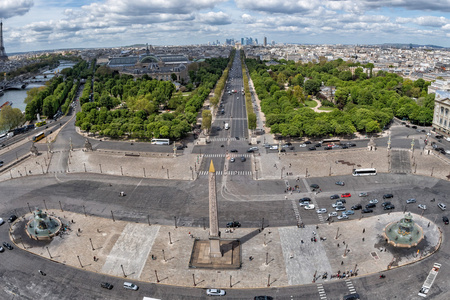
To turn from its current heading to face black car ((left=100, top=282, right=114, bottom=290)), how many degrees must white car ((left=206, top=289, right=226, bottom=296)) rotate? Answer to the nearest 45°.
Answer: approximately 180°

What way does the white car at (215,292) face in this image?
to the viewer's right
